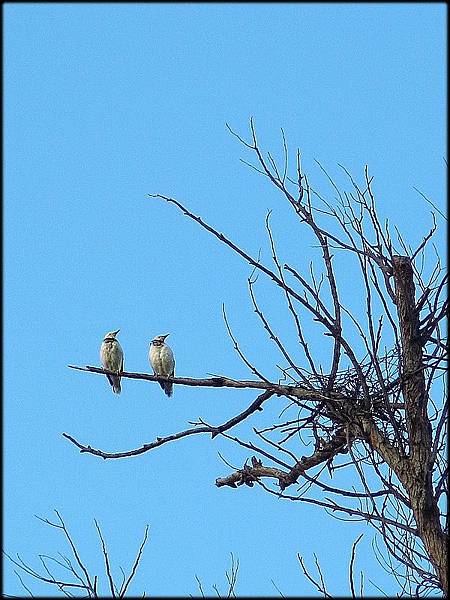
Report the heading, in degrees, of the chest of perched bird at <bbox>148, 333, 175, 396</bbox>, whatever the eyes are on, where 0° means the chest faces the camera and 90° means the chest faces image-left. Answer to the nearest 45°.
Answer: approximately 45°
